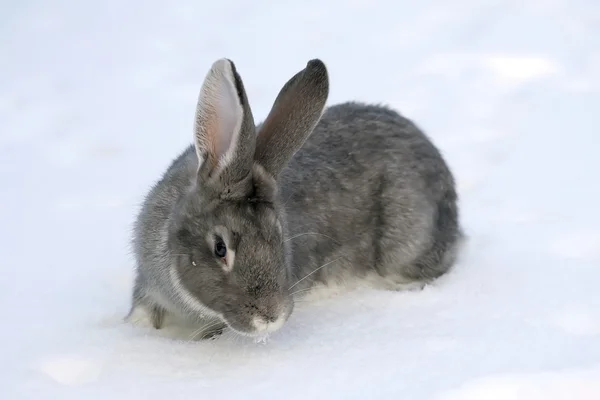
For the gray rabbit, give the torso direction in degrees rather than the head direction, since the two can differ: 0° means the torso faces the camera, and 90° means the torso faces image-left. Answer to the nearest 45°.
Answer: approximately 45°
